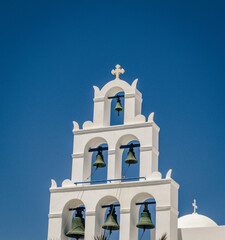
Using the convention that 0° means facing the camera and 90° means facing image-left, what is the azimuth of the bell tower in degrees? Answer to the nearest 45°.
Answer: approximately 45°
